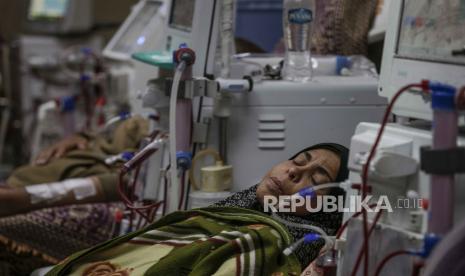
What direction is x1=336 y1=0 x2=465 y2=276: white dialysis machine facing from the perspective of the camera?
toward the camera

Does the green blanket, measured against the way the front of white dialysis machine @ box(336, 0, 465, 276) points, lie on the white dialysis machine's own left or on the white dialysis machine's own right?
on the white dialysis machine's own right

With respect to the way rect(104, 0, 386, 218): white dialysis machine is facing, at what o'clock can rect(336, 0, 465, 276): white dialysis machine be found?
rect(336, 0, 465, 276): white dialysis machine is roughly at 8 o'clock from rect(104, 0, 386, 218): white dialysis machine.

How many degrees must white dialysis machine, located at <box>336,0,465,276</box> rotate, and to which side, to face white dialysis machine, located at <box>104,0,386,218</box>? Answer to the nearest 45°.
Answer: approximately 135° to its right

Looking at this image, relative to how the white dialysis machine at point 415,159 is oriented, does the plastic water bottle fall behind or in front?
behind

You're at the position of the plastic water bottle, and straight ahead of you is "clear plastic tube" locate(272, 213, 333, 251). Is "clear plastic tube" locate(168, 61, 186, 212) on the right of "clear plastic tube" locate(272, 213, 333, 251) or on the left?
right
